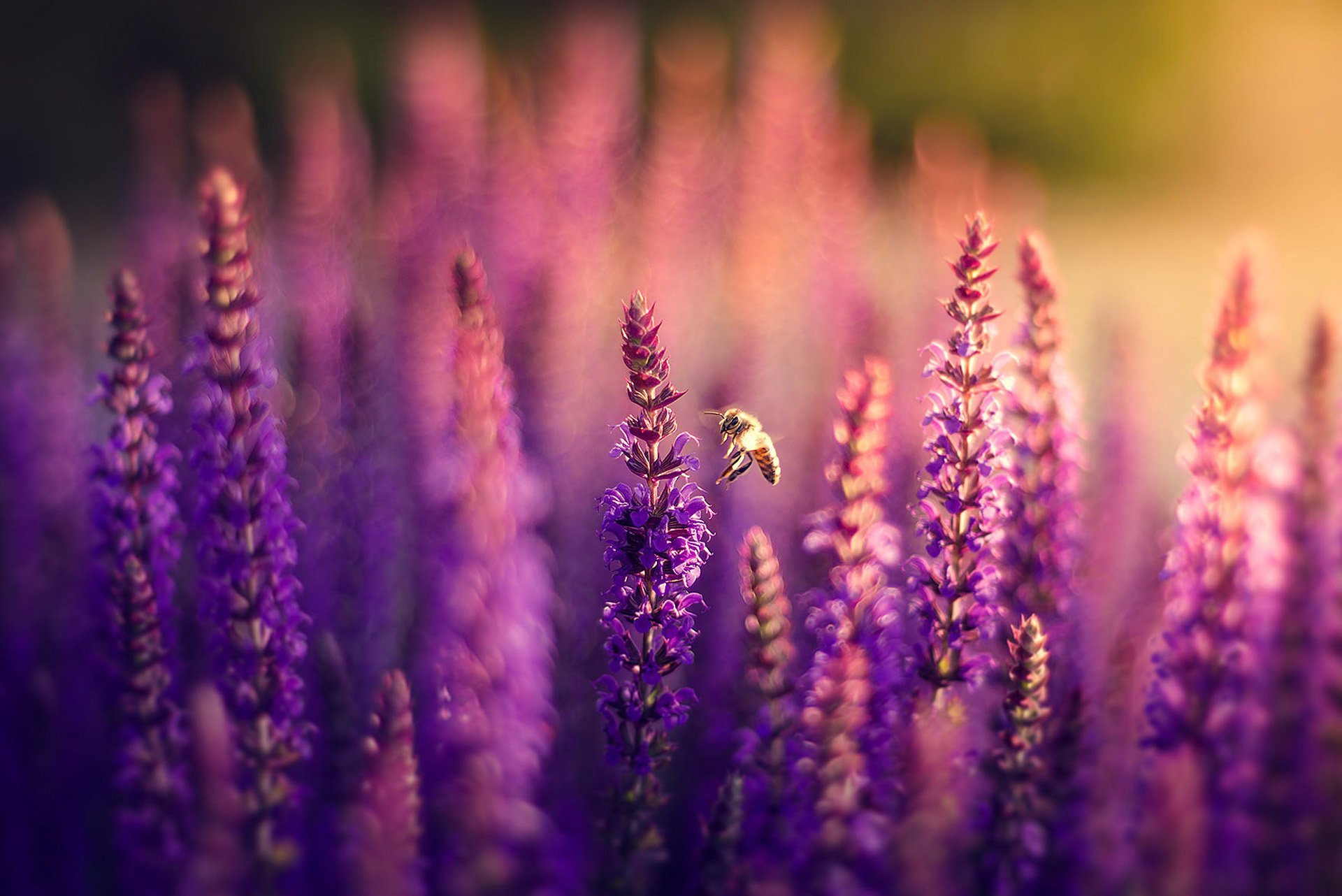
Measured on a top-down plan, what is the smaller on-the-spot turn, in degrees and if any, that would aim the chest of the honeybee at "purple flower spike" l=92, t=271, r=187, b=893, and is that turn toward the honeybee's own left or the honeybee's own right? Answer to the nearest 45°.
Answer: approximately 45° to the honeybee's own left

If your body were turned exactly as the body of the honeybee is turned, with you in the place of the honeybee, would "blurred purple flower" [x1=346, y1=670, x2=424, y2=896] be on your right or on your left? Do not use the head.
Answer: on your left

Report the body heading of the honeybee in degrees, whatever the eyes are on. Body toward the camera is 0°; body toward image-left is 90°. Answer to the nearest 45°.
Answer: approximately 90°
